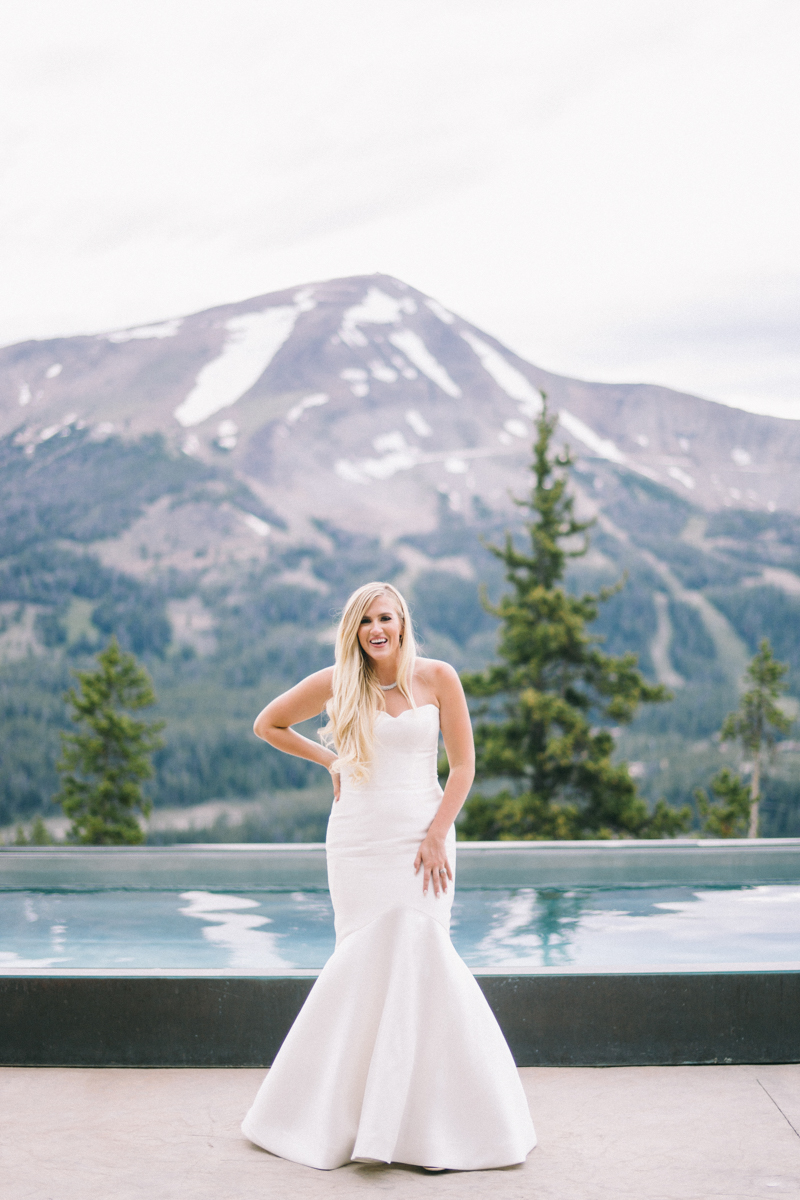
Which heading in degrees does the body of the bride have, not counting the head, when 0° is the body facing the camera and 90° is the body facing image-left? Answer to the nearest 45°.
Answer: approximately 0°

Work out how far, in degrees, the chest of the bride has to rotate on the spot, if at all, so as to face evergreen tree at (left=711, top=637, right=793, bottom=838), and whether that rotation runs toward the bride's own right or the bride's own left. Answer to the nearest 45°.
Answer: approximately 180°

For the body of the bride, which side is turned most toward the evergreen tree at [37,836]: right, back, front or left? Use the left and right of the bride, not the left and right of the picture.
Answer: back

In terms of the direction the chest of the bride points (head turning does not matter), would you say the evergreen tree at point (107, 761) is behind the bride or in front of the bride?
behind

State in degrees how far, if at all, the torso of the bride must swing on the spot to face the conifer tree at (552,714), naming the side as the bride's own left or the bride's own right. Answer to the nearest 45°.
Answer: approximately 180°

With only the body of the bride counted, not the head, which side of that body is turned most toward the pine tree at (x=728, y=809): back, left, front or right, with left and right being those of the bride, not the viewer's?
back
